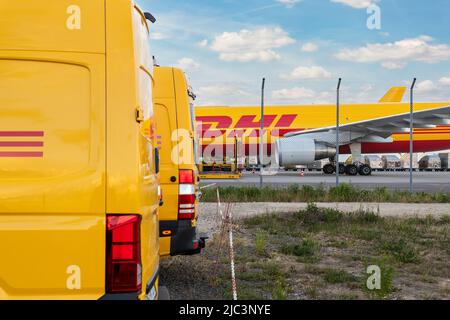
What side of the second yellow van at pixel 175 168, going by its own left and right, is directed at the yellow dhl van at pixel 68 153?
left

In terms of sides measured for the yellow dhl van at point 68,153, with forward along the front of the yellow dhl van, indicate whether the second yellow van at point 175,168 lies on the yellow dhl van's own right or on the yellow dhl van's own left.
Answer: on the yellow dhl van's own right

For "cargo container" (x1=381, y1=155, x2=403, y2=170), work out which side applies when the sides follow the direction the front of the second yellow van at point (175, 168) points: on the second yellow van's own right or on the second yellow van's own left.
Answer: on the second yellow van's own right

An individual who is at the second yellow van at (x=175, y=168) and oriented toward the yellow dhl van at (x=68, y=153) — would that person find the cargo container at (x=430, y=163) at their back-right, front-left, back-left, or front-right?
back-left

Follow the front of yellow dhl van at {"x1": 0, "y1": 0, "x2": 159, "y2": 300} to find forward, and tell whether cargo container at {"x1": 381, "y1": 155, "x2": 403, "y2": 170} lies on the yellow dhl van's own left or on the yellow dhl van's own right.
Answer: on the yellow dhl van's own right
